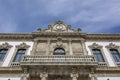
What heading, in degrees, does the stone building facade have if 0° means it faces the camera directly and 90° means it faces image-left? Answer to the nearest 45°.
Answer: approximately 0°
